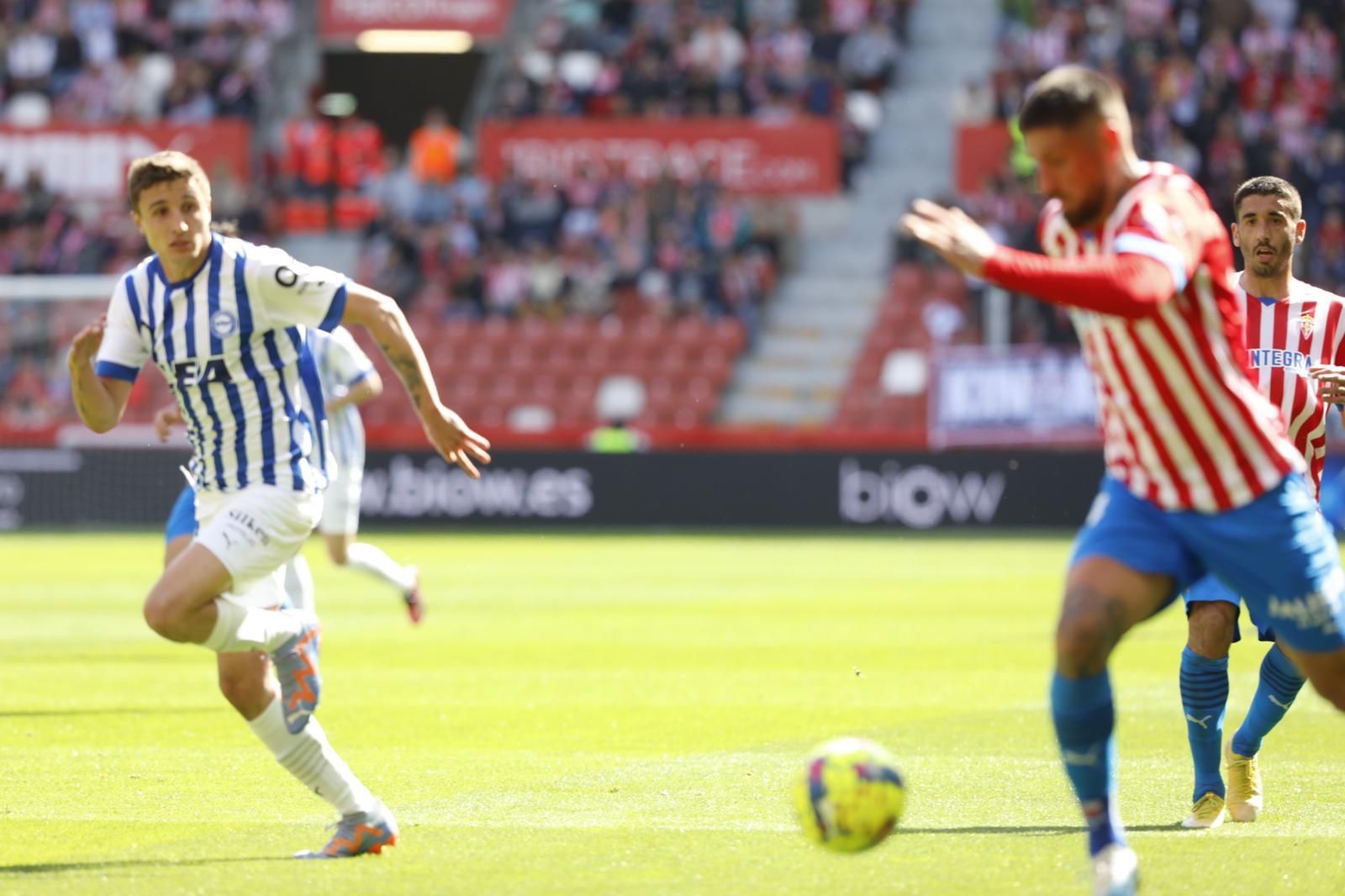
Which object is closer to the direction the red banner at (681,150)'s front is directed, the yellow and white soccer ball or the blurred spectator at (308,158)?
the yellow and white soccer ball

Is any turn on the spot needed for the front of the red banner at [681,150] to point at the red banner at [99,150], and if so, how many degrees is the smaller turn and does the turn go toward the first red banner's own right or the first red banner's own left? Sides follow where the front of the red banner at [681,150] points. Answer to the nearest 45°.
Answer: approximately 90° to the first red banner's own right

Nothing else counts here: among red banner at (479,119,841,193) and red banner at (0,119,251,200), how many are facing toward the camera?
2

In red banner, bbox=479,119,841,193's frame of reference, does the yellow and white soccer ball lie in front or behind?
in front

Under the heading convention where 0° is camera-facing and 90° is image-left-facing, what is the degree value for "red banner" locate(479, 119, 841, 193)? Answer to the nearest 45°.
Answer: approximately 0°

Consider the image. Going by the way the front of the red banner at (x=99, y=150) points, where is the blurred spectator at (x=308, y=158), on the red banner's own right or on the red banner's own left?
on the red banner's own left

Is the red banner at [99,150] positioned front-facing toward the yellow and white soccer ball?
yes

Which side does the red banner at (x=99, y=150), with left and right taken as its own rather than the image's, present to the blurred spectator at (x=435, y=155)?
left

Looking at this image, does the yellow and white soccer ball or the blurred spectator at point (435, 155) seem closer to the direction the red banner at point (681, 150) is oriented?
the yellow and white soccer ball
